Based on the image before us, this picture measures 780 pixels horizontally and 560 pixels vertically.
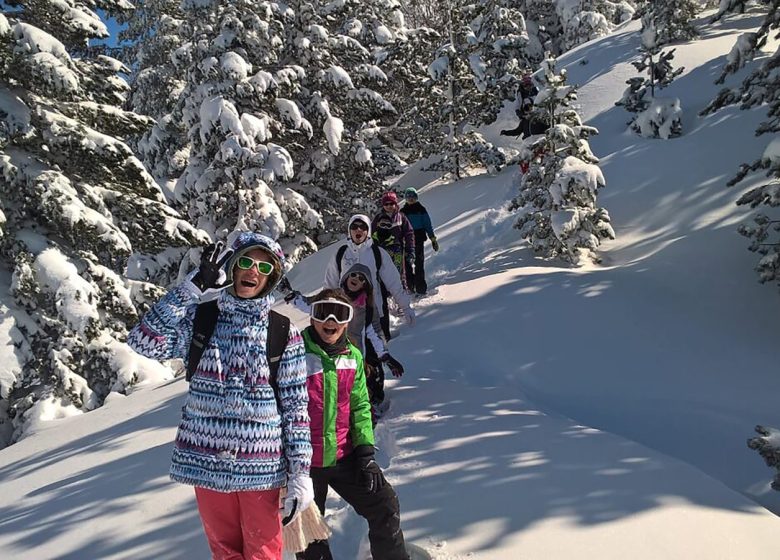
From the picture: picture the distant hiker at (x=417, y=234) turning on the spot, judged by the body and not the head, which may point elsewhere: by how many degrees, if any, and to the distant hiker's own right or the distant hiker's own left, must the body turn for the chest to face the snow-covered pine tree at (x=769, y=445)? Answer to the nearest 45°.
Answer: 0° — they already face it

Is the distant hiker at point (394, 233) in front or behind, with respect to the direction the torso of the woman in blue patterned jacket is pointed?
behind
